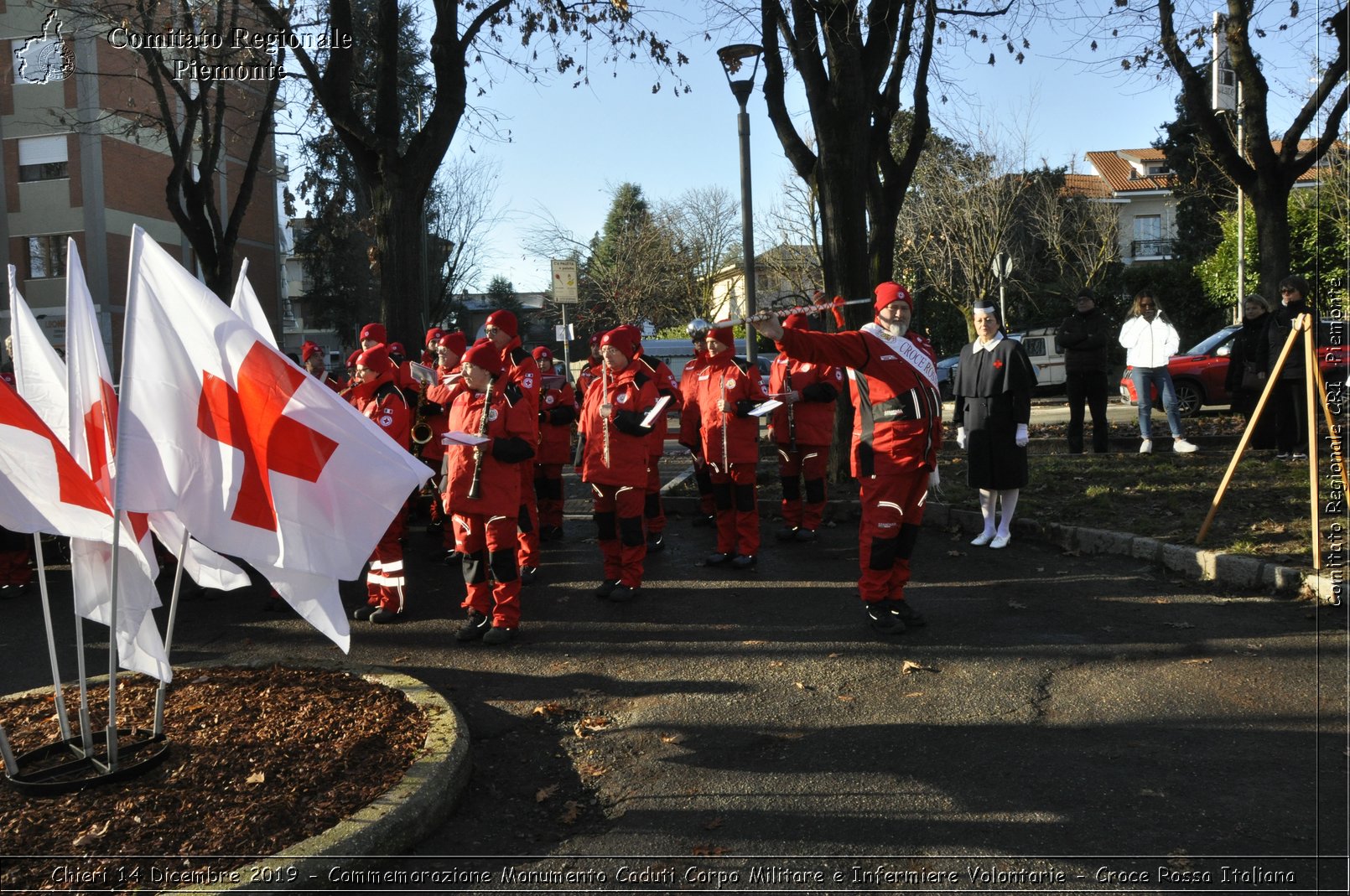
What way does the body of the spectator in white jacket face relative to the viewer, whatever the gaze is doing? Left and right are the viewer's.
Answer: facing the viewer

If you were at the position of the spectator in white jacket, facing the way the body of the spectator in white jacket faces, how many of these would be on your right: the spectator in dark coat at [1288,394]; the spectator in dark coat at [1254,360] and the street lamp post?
1

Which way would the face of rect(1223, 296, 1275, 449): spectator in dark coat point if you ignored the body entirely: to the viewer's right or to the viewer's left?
to the viewer's left

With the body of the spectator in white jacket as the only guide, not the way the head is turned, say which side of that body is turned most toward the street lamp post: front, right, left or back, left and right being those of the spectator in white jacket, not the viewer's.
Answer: right

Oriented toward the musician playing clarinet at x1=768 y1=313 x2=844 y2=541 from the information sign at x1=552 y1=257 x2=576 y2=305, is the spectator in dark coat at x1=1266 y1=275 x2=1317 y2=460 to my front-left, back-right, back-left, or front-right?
front-left

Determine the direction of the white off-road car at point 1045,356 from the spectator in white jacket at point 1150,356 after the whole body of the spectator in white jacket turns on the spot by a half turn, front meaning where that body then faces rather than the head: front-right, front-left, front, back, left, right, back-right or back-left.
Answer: front

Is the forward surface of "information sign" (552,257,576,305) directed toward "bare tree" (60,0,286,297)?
no

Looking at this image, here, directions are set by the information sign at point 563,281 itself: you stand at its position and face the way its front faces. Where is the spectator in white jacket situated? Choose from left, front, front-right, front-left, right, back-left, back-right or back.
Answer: front-left

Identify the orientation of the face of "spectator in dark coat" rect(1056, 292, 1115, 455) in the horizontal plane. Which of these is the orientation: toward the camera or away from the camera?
toward the camera

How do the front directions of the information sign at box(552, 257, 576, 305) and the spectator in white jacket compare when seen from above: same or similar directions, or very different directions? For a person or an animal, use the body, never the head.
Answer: same or similar directions

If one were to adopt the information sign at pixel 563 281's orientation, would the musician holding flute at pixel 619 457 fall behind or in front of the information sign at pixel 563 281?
in front

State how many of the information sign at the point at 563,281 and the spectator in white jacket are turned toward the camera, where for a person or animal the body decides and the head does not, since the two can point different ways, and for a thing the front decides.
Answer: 2

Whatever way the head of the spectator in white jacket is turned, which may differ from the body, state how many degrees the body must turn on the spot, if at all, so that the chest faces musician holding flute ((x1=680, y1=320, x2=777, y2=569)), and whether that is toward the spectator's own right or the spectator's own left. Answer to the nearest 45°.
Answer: approximately 45° to the spectator's own right

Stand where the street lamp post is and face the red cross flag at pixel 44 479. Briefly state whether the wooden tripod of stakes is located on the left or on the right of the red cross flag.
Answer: left

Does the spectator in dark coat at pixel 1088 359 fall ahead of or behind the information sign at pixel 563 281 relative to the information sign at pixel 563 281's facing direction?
ahead

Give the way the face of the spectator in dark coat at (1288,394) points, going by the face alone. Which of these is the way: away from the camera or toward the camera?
toward the camera

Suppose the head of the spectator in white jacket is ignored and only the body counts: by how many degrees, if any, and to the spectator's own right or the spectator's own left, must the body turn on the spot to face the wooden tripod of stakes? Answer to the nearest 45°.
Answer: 0° — they already face it

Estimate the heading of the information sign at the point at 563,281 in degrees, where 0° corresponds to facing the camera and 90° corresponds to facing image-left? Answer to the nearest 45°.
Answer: approximately 0°
